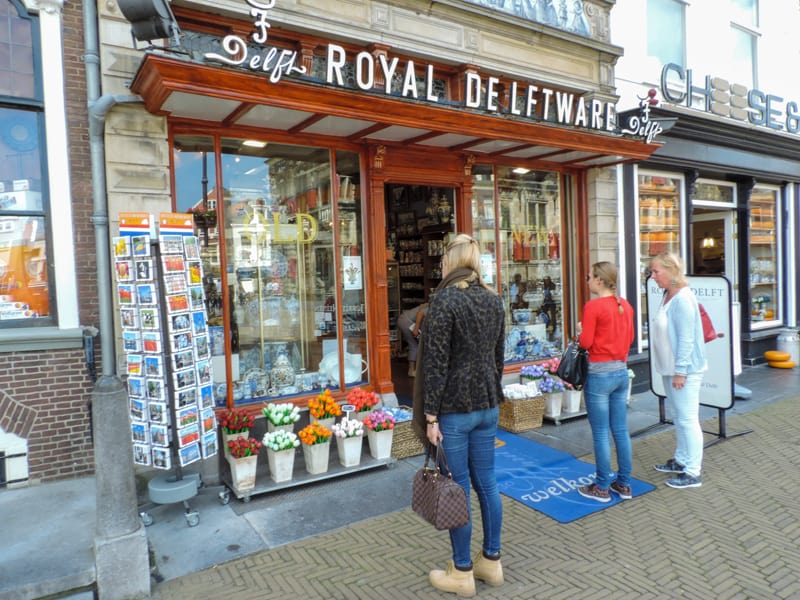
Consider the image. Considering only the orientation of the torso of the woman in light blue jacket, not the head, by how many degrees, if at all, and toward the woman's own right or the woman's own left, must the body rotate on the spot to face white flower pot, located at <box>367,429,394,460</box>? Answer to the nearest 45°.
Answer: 0° — they already face it

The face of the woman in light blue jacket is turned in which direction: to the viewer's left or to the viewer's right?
to the viewer's left

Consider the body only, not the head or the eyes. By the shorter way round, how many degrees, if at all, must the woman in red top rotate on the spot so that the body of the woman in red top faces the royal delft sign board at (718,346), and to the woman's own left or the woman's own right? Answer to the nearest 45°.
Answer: approximately 90° to the woman's own right

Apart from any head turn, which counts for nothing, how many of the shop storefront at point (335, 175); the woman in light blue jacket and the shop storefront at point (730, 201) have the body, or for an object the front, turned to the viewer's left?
1

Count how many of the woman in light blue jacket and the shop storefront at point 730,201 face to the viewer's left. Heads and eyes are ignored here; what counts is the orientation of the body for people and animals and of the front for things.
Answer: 1

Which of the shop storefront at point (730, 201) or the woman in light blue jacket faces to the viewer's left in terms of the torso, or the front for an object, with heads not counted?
the woman in light blue jacket

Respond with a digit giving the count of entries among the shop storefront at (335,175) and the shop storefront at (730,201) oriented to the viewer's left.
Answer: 0

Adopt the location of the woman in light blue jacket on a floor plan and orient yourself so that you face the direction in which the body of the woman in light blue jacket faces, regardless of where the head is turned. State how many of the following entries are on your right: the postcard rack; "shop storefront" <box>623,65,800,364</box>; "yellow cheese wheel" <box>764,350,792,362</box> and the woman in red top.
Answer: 2

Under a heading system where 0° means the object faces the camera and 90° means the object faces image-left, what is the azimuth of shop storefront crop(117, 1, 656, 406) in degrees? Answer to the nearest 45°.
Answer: approximately 315°

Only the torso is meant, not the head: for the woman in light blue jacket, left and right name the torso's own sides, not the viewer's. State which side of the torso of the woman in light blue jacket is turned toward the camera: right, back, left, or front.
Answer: left

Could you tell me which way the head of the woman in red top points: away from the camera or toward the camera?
away from the camera

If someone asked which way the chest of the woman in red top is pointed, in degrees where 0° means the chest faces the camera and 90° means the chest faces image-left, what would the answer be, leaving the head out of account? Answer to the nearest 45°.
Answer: approximately 135°

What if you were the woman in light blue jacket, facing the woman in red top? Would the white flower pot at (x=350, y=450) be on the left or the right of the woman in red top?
right

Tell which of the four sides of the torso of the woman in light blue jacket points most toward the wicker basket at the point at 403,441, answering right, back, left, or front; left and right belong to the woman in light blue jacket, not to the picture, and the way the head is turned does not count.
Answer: front

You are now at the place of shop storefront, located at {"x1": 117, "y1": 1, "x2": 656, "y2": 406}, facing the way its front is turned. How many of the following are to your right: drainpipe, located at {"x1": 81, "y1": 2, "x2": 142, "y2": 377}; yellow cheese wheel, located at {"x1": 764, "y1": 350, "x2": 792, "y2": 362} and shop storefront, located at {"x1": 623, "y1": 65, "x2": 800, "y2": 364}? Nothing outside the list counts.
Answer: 1

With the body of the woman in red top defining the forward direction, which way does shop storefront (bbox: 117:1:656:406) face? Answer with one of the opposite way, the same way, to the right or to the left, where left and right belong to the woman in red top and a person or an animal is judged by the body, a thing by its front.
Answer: the opposite way

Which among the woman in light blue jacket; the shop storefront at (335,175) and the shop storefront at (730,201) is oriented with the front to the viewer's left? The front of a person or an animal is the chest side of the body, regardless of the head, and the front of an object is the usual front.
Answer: the woman in light blue jacket
